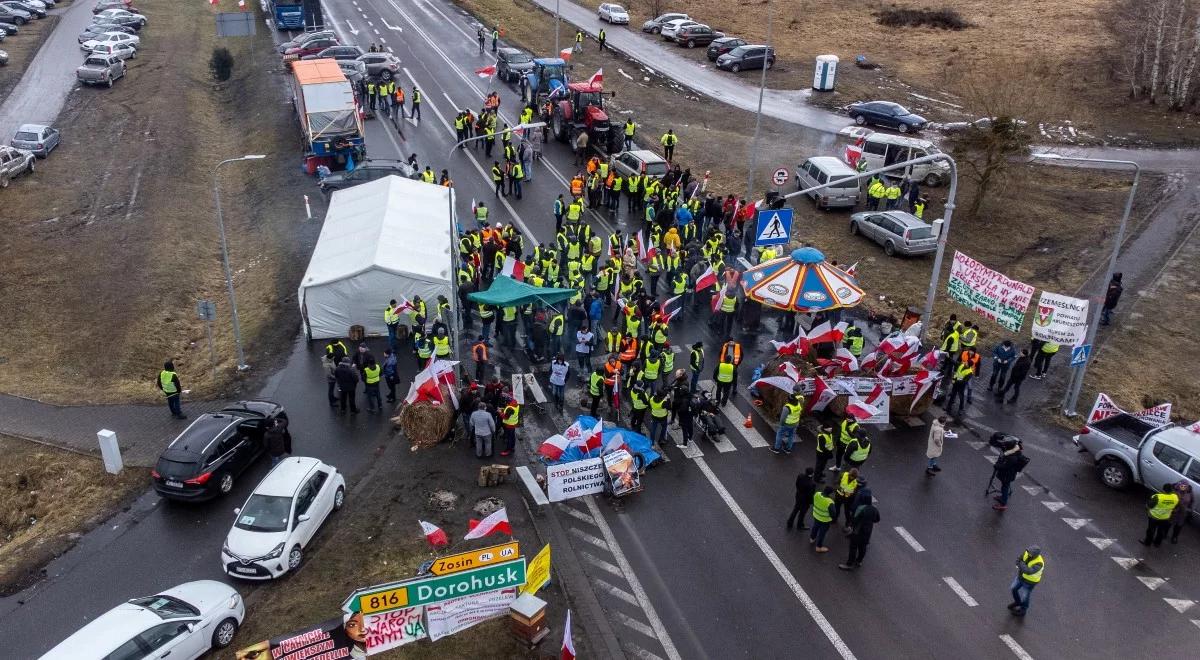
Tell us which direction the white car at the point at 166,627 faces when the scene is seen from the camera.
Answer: facing away from the viewer and to the right of the viewer

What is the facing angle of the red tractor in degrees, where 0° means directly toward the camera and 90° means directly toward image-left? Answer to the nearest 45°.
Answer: approximately 315°

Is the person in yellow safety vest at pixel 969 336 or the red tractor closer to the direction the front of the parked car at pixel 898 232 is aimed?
the red tractor

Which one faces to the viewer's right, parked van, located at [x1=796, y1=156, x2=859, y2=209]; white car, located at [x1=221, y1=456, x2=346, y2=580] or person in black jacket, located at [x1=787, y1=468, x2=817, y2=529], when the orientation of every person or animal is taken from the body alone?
the person in black jacket

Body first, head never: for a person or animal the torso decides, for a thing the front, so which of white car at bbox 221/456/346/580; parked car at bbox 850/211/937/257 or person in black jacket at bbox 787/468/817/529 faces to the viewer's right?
the person in black jacket

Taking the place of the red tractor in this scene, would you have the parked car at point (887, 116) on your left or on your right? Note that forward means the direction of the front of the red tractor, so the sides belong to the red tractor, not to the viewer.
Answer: on your left
